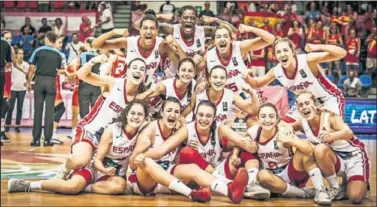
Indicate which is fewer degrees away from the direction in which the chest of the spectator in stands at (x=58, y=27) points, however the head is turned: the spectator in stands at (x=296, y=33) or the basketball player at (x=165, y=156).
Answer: the basketball player

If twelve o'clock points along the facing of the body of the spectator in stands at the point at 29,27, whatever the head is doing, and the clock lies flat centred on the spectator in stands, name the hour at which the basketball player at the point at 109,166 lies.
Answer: The basketball player is roughly at 12 o'clock from the spectator in stands.

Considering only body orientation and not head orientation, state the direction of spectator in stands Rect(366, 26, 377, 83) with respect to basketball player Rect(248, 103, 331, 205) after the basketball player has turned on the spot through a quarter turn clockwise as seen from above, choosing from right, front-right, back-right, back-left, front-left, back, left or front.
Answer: right

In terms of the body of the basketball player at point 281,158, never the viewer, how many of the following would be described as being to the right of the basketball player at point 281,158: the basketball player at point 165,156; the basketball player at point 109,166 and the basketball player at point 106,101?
3

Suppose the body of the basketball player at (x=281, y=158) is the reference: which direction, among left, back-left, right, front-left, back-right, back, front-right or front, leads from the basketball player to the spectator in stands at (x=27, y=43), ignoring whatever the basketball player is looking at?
back-right

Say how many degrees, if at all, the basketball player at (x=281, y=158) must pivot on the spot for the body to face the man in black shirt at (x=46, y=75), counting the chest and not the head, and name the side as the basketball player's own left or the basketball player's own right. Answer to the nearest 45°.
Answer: approximately 135° to the basketball player's own right

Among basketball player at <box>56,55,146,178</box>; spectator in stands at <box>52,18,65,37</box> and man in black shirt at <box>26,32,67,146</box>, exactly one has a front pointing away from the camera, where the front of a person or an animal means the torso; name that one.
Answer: the man in black shirt

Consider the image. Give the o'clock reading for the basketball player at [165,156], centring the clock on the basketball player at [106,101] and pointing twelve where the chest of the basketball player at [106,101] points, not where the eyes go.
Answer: the basketball player at [165,156] is roughly at 12 o'clock from the basketball player at [106,101].
